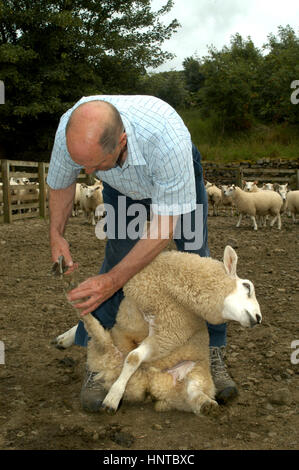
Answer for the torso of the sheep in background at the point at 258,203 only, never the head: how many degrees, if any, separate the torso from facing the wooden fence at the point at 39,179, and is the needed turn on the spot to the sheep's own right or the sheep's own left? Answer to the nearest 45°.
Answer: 0° — it already faces it

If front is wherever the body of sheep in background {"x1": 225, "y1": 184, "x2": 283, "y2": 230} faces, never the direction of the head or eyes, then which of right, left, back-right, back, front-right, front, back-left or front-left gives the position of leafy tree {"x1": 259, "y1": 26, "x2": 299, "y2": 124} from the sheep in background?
right

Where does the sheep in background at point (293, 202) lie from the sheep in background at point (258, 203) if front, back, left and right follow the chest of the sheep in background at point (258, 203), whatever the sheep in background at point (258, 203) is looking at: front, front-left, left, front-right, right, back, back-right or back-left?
back-right

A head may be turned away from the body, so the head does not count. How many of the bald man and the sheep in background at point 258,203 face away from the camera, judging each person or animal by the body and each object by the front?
0

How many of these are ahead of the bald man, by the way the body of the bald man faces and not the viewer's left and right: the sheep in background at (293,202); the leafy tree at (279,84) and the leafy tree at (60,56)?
0

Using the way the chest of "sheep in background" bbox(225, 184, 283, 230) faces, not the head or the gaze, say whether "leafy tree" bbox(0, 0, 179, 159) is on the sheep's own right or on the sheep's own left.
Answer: on the sheep's own right

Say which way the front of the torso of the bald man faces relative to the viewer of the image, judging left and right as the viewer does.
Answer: facing the viewer and to the left of the viewer

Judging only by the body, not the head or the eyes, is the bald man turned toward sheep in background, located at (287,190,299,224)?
no

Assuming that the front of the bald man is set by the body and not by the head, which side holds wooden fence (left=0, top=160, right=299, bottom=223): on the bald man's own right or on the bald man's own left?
on the bald man's own right

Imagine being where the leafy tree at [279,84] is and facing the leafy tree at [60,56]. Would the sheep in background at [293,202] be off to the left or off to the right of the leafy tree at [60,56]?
left

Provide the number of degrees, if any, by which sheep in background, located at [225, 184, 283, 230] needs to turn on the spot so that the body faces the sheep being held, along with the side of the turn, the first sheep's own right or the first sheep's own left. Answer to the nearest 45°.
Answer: approximately 90° to the first sheep's own left

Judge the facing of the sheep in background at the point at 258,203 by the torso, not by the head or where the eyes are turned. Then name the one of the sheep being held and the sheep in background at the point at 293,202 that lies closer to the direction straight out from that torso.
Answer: the sheep being held

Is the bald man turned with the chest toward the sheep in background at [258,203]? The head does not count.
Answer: no

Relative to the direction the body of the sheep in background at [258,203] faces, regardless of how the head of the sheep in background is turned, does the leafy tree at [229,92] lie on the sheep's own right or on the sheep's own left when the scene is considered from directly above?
on the sheep's own right

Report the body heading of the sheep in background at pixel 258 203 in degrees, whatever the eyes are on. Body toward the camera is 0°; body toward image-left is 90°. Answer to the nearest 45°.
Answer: approximately 90°

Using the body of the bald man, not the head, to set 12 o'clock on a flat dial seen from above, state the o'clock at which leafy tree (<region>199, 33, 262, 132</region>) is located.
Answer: The leafy tree is roughly at 5 o'clock from the bald man.
